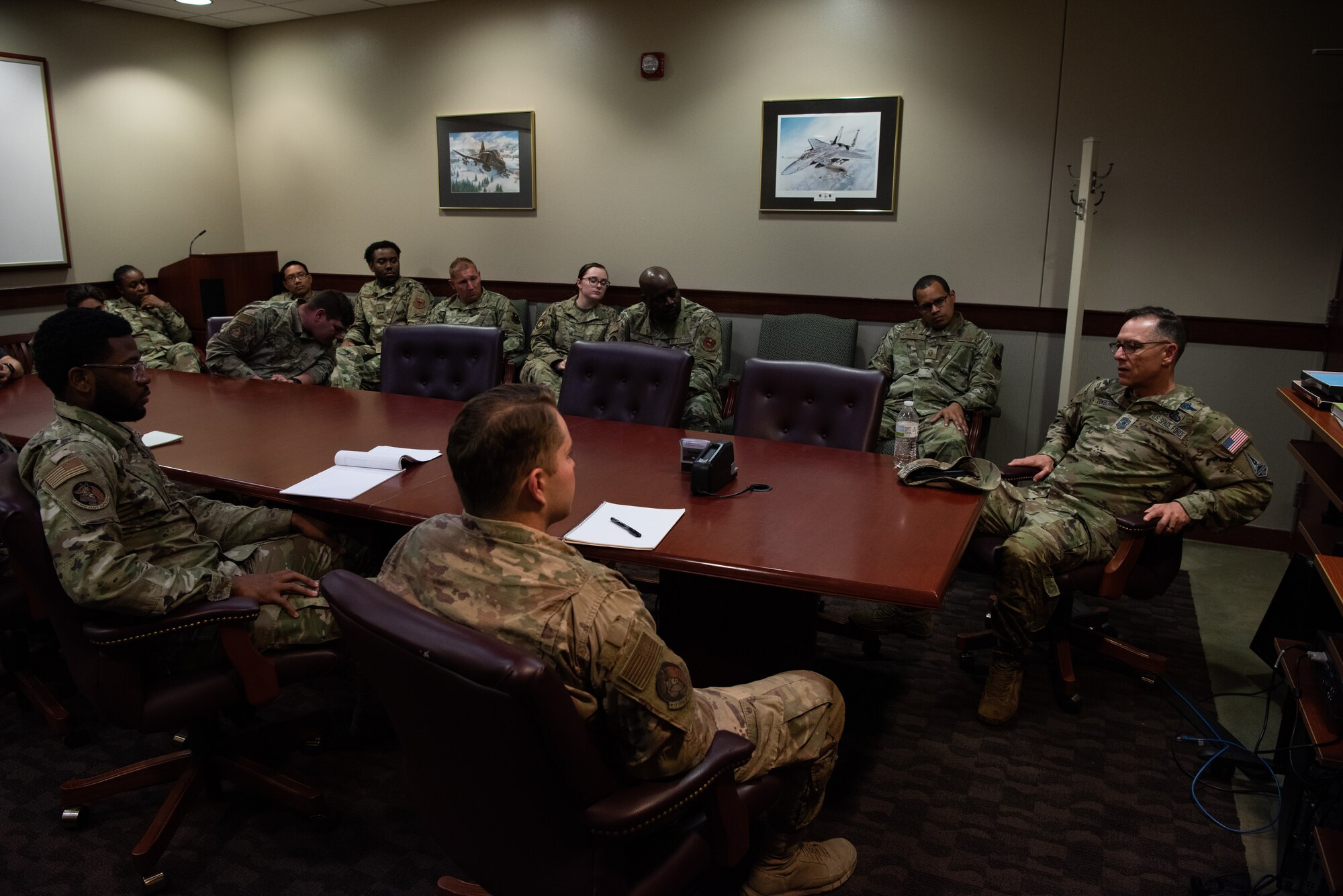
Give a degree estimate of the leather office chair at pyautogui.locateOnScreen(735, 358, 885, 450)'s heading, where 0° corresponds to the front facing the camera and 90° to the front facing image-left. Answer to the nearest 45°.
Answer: approximately 45°

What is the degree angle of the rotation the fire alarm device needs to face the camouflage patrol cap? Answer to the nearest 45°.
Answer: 0° — it already faces it

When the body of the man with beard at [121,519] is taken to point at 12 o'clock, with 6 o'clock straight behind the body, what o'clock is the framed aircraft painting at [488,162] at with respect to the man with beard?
The framed aircraft painting is roughly at 10 o'clock from the man with beard.

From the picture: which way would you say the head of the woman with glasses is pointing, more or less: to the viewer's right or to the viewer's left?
to the viewer's right

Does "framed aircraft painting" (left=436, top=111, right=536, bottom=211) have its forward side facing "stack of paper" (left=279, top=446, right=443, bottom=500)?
yes

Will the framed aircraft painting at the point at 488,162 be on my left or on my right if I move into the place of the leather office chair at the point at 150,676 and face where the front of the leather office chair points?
on my left

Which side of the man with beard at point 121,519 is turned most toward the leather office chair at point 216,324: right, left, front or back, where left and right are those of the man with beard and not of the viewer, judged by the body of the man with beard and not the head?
left

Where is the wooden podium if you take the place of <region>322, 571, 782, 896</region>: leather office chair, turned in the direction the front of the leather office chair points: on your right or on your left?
on your left

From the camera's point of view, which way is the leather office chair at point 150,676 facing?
to the viewer's right

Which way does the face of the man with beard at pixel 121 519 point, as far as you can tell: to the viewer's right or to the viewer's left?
to the viewer's right

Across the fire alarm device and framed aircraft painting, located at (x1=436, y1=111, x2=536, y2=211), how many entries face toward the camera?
2

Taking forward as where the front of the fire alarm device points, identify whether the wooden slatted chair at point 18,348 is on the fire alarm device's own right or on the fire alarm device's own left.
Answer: on the fire alarm device's own right

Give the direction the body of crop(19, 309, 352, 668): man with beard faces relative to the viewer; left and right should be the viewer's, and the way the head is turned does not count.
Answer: facing to the right of the viewer

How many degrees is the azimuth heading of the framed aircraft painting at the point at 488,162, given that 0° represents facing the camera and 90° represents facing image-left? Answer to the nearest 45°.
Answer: approximately 0°
